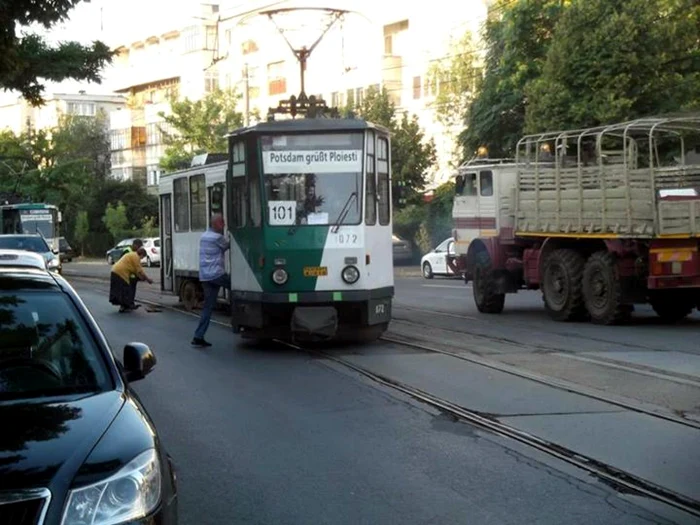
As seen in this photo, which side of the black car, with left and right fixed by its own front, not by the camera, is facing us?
front

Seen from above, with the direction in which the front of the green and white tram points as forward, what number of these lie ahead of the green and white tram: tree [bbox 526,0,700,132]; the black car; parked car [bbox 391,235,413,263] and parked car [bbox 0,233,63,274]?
1

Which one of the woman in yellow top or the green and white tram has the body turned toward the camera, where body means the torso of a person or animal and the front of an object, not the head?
the green and white tram

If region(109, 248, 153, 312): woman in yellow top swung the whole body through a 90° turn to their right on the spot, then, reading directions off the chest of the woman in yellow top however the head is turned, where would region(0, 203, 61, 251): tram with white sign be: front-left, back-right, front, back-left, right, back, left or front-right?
back

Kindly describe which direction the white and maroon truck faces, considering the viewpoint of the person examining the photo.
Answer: facing away from the viewer and to the left of the viewer

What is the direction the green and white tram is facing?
toward the camera

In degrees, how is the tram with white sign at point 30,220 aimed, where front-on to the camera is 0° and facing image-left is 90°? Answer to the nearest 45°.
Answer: approximately 315°

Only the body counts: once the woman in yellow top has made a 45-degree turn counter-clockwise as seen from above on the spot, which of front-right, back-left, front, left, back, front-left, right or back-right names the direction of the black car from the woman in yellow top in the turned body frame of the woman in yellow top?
back-right
